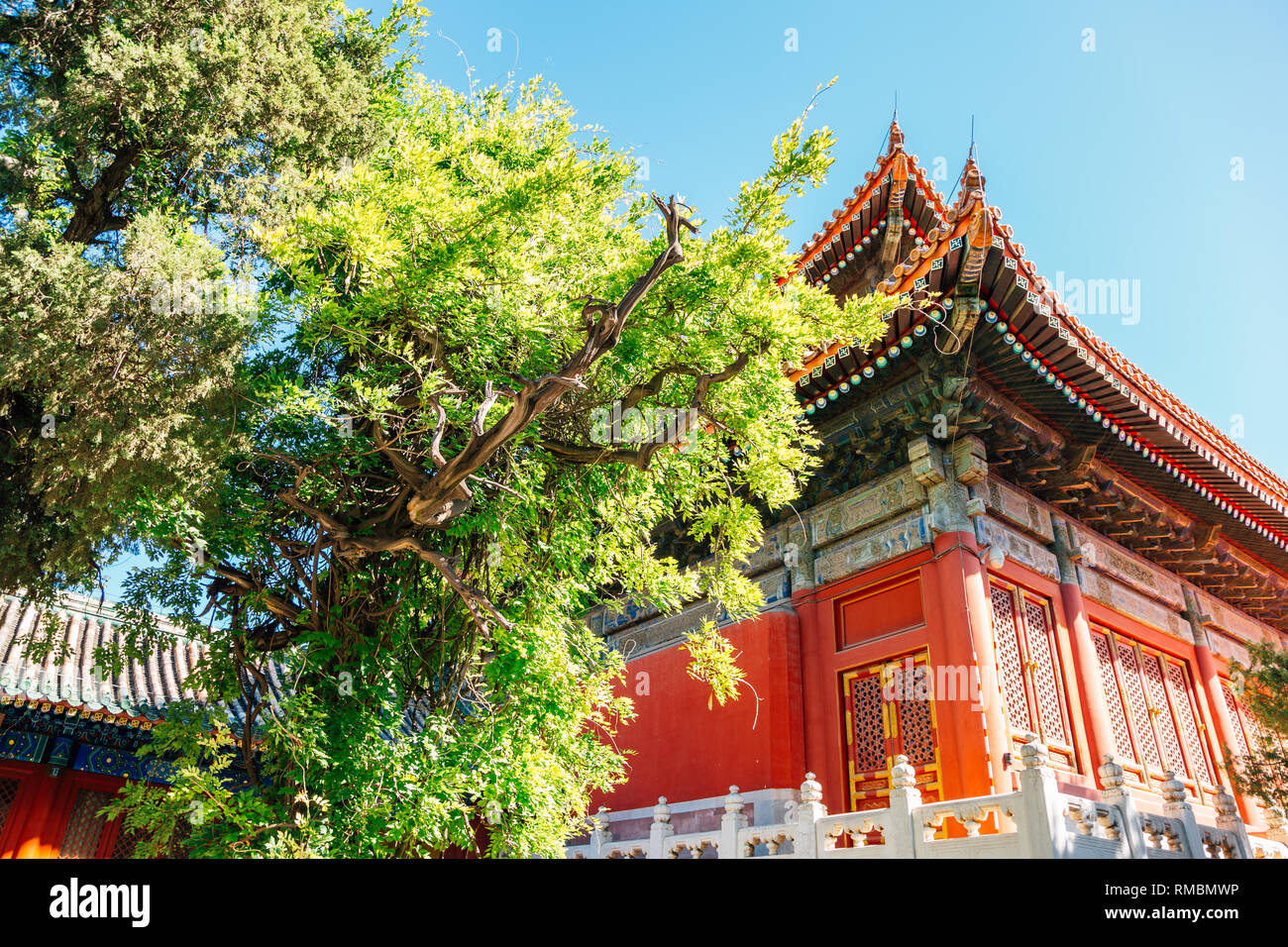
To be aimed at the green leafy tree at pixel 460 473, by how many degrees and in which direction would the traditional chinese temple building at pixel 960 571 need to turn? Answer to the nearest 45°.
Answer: approximately 90° to its right

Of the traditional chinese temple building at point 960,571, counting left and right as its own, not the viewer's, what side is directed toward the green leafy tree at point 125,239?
right
